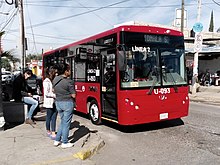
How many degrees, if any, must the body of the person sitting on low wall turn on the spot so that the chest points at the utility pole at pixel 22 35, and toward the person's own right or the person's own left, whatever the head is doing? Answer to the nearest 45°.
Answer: approximately 90° to the person's own left

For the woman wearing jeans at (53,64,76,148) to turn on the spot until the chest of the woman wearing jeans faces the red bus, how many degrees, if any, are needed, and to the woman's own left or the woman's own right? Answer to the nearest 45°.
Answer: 0° — they already face it

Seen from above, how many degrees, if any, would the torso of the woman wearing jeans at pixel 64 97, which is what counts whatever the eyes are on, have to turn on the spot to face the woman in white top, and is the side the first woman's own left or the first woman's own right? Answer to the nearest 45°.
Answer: approximately 45° to the first woman's own left

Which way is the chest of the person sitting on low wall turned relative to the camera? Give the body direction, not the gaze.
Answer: to the viewer's right

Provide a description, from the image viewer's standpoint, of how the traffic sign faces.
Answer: facing the viewer

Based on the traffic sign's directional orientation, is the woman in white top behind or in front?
in front

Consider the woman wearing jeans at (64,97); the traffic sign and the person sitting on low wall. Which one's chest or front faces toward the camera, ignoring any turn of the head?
the traffic sign

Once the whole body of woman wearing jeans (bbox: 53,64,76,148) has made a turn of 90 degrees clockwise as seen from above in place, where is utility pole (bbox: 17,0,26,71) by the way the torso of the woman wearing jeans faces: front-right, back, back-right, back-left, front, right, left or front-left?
back-left

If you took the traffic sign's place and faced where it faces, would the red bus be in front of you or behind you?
in front

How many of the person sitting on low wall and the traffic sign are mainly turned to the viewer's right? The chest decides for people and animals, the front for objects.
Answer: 1

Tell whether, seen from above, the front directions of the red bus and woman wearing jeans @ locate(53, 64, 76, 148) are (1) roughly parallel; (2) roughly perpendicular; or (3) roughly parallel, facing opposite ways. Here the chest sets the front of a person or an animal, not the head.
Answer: roughly perpendicular

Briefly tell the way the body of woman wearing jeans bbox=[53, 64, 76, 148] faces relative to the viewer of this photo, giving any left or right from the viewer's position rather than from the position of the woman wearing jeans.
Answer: facing away from the viewer and to the right of the viewer

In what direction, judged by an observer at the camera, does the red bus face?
facing the viewer and to the right of the viewer
